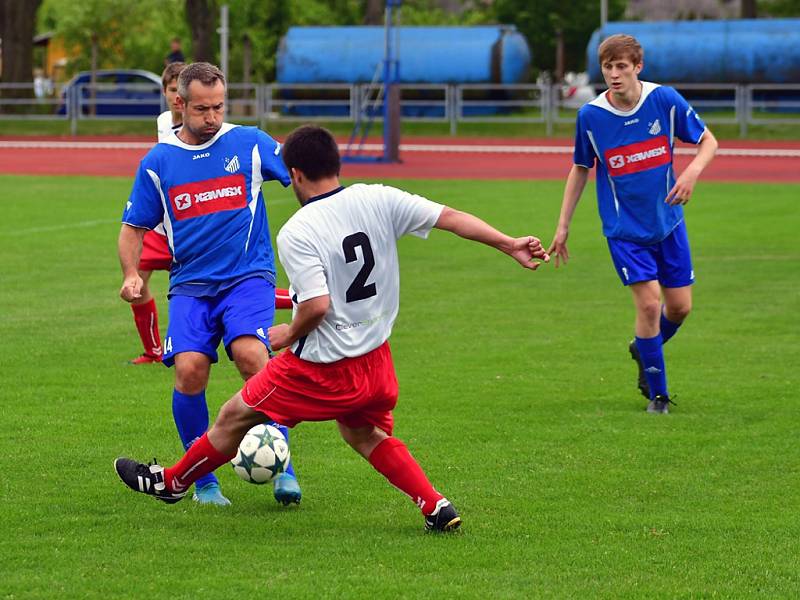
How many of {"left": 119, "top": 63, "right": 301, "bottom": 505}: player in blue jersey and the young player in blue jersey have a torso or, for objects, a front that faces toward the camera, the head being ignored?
2

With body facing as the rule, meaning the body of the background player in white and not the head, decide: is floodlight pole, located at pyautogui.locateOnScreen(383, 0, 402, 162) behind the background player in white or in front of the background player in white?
behind

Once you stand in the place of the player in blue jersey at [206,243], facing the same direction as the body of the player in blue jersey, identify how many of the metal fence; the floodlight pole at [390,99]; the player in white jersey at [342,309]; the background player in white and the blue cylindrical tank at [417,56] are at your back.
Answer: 4

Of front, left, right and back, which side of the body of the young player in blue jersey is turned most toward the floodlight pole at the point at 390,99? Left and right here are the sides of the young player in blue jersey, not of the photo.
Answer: back

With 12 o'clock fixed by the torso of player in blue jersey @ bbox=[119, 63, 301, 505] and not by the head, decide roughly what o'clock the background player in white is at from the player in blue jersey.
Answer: The background player in white is roughly at 6 o'clock from the player in blue jersey.

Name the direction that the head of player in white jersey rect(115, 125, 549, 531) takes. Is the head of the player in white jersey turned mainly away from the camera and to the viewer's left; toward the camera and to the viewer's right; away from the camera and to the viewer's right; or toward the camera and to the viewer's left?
away from the camera and to the viewer's left

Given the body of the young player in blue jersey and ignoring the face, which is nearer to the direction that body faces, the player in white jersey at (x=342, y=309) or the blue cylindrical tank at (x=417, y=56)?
the player in white jersey

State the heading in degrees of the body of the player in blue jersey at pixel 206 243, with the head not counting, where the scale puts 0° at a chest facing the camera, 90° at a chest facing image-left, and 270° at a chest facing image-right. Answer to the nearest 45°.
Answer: approximately 0°

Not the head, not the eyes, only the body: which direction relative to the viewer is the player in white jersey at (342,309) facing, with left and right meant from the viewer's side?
facing away from the viewer and to the left of the viewer

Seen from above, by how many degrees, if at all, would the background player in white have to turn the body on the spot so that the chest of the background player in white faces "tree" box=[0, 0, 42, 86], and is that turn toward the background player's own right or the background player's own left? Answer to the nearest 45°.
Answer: approximately 135° to the background player's own right

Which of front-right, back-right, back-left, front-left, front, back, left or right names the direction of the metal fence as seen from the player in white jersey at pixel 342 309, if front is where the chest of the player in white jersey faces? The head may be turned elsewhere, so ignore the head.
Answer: front-right
